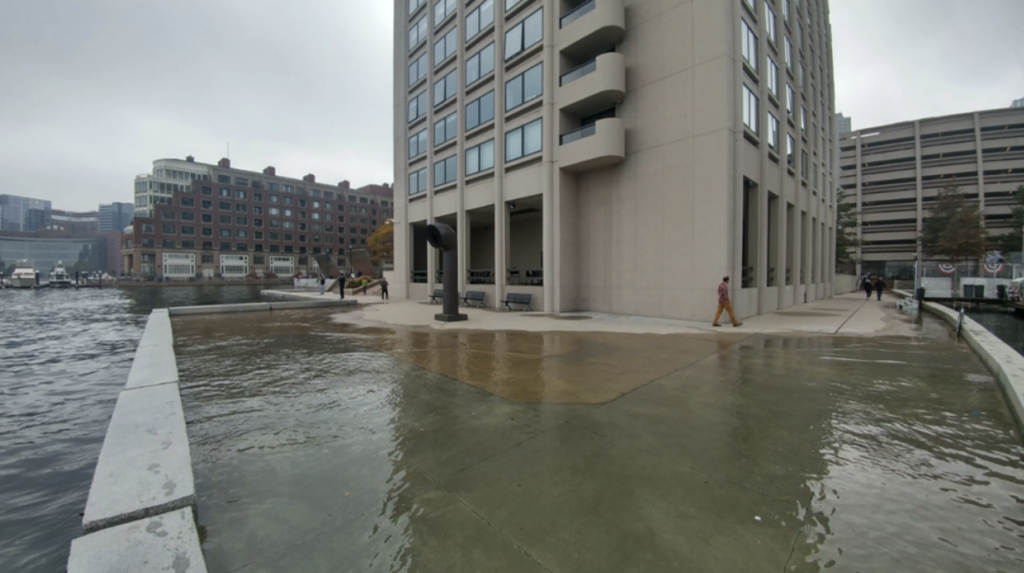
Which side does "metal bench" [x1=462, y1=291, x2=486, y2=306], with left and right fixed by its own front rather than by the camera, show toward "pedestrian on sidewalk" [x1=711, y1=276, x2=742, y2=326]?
left

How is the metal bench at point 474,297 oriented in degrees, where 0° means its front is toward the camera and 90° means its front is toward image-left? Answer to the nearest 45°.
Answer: approximately 45°

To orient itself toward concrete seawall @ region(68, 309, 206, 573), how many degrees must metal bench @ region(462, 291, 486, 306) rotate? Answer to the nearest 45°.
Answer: approximately 45° to its left

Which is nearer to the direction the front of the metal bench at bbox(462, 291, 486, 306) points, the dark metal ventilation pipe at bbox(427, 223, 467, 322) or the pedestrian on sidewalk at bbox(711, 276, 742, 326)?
the dark metal ventilation pipe

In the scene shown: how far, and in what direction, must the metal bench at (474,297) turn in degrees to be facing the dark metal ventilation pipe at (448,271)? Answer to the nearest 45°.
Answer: approximately 45° to its left

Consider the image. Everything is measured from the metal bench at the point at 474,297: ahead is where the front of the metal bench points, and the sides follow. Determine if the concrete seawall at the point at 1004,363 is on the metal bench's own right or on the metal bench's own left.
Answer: on the metal bench's own left
